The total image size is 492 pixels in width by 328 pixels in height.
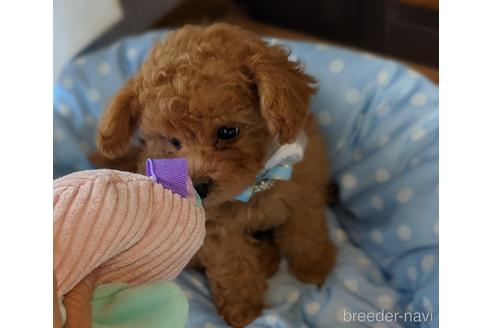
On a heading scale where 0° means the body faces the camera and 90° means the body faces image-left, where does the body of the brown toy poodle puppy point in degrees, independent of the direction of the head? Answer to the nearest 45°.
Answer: approximately 45°
